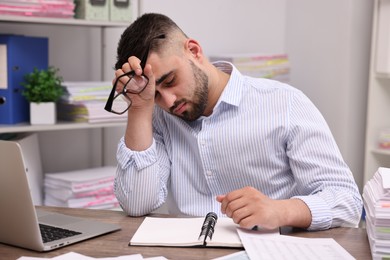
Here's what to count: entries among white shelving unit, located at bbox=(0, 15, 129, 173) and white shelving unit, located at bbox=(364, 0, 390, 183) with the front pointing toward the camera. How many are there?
2

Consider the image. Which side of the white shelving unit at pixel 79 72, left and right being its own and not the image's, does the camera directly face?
front

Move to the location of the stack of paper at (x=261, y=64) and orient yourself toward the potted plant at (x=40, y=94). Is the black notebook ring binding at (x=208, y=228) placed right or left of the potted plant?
left

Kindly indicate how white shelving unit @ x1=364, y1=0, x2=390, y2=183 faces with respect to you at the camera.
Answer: facing the viewer

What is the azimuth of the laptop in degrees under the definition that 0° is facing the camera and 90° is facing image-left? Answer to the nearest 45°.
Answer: approximately 225°

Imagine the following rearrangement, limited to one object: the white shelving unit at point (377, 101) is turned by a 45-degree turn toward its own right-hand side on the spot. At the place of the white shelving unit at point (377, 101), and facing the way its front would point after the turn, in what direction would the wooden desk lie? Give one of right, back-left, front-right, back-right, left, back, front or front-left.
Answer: front-left

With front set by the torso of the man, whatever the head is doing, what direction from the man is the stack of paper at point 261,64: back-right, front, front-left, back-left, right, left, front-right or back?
back-right

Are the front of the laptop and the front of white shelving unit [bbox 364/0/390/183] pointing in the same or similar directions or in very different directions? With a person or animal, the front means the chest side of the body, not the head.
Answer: very different directions

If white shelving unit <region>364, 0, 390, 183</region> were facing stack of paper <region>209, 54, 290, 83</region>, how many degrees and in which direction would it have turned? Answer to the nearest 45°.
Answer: approximately 90° to its right

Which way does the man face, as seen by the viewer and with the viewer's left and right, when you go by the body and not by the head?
facing the viewer and to the left of the viewer

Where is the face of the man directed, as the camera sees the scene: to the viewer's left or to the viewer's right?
to the viewer's left

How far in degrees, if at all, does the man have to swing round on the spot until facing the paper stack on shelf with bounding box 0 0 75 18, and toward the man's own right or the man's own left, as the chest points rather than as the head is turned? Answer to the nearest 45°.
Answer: approximately 90° to the man's own right

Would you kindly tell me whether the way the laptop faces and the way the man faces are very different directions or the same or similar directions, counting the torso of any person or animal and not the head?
very different directions

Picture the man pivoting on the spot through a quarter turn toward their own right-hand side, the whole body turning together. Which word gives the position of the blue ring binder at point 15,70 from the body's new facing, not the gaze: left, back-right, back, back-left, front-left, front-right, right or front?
front

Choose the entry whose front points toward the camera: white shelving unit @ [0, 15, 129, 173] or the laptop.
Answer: the white shelving unit
